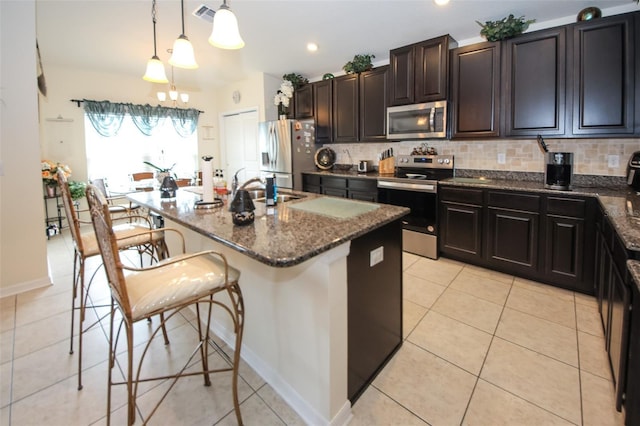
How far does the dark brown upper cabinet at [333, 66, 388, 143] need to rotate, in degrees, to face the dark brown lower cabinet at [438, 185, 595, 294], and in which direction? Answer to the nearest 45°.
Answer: approximately 90° to its left

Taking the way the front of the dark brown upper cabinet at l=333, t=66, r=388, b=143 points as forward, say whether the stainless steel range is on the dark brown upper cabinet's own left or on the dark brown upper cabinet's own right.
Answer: on the dark brown upper cabinet's own left

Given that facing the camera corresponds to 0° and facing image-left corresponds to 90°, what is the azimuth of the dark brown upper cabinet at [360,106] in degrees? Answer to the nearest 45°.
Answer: approximately 45°

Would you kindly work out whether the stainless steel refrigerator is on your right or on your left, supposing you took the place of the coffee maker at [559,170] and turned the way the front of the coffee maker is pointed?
on your right
